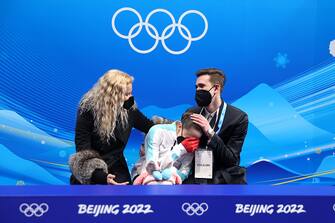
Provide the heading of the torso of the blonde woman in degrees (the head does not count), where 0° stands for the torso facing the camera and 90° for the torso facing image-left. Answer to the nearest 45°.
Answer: approximately 315°

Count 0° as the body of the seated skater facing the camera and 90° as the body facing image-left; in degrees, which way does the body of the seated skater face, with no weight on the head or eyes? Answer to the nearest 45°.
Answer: approximately 315°

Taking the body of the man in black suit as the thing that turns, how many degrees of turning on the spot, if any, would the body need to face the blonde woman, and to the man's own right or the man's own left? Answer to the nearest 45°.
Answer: approximately 45° to the man's own right

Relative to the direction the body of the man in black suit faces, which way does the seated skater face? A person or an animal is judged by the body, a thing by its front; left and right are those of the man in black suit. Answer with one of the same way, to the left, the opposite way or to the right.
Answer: to the left
